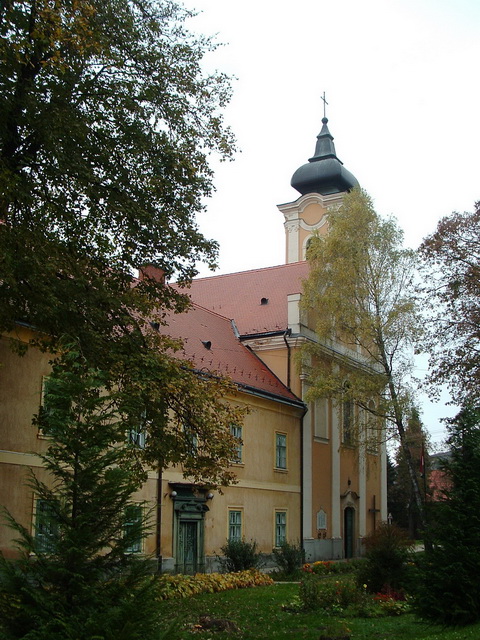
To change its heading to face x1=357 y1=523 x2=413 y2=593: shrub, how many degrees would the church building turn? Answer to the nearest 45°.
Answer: approximately 45° to its right

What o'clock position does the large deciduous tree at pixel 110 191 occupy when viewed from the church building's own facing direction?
The large deciduous tree is roughly at 2 o'clock from the church building.

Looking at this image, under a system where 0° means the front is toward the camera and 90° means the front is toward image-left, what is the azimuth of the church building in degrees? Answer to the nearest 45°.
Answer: approximately 315°

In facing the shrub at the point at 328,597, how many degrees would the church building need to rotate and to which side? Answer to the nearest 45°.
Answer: approximately 45° to its right
